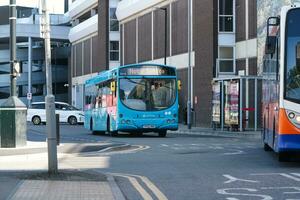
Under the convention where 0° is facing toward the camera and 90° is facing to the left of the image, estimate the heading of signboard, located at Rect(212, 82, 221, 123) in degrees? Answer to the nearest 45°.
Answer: approximately 45°

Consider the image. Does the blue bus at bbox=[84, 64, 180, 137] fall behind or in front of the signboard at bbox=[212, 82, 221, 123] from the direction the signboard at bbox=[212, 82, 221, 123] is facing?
in front

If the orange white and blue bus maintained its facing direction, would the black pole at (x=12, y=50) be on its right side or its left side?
on its right

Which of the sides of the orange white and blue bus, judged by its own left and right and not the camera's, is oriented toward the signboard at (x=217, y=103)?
back

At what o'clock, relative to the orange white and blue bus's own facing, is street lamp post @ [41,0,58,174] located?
The street lamp post is roughly at 2 o'clock from the orange white and blue bus.

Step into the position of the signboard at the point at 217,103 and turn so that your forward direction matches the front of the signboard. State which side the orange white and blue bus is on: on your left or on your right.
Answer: on your left
